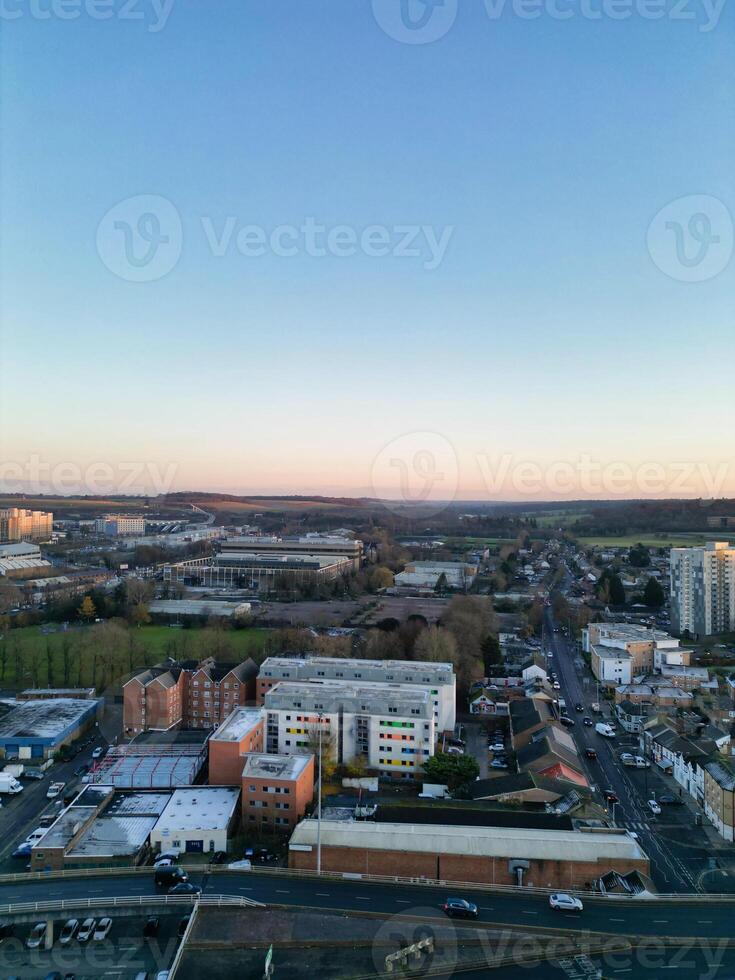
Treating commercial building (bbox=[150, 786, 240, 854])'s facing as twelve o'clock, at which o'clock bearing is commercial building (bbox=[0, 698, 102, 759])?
commercial building (bbox=[0, 698, 102, 759]) is roughly at 5 o'clock from commercial building (bbox=[150, 786, 240, 854]).

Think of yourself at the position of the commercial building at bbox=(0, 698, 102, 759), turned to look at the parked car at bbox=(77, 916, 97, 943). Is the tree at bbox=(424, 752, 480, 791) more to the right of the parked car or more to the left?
left

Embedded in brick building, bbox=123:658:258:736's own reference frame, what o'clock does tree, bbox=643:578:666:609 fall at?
The tree is roughly at 8 o'clock from the brick building.

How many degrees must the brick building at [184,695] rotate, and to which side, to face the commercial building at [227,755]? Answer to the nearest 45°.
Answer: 0° — it already faces it

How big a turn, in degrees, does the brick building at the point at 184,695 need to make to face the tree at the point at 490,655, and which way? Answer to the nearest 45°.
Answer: approximately 90° to its left

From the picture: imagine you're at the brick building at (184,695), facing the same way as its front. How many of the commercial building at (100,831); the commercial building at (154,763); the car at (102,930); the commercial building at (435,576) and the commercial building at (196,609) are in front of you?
3

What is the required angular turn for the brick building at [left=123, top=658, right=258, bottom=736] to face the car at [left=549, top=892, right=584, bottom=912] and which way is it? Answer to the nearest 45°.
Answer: approximately 45° to its left

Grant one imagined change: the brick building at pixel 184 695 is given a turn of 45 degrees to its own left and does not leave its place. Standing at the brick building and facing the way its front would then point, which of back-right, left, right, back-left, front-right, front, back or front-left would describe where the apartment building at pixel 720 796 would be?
front

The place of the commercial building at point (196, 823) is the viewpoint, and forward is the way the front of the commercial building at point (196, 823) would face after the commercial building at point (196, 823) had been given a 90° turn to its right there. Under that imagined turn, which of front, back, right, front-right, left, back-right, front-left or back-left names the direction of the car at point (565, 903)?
back-left

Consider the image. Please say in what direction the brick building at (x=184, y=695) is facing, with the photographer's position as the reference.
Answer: facing the viewer

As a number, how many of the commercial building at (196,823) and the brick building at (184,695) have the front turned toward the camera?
2

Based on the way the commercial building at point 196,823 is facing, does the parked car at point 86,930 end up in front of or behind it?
in front

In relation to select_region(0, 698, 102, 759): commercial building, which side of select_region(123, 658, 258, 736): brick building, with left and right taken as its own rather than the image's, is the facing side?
right

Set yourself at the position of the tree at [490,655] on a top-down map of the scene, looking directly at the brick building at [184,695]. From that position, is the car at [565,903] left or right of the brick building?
left

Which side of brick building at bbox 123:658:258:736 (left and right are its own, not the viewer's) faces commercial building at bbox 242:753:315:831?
front

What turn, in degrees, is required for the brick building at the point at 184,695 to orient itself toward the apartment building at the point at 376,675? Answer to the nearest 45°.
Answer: approximately 90° to its left

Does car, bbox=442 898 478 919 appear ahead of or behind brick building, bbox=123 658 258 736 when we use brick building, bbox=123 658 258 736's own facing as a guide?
ahead
